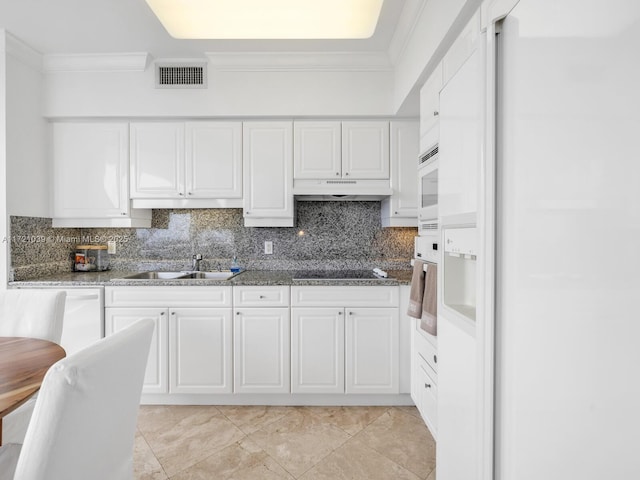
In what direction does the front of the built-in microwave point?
to the viewer's left

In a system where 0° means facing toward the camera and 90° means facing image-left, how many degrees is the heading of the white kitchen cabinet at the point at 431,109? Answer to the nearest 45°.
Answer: approximately 90°

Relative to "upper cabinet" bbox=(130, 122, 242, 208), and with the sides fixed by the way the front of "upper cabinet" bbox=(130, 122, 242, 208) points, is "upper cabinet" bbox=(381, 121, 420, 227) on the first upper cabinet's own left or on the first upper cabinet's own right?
on the first upper cabinet's own left

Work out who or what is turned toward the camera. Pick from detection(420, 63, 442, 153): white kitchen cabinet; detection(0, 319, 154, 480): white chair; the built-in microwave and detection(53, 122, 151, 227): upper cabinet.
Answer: the upper cabinet

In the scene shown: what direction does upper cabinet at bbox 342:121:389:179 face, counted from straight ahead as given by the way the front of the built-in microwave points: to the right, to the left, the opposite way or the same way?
to the left

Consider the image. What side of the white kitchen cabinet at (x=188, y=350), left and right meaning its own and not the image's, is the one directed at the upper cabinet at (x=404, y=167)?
left

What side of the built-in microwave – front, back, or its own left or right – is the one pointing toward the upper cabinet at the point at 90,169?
front

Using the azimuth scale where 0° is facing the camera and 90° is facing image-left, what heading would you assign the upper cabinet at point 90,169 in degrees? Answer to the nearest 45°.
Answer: approximately 0°

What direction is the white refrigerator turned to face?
to the viewer's left

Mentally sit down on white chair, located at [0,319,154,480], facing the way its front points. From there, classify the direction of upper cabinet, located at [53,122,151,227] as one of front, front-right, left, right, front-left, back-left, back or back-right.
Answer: front-right

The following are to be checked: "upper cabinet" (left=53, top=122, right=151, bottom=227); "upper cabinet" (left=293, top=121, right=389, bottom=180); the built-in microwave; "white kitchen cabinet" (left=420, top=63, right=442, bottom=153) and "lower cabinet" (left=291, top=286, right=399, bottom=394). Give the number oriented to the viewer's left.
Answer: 2

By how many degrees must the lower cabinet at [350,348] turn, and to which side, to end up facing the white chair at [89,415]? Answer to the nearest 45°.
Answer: approximately 45° to its right

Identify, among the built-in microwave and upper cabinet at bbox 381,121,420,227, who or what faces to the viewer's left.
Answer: the built-in microwave
